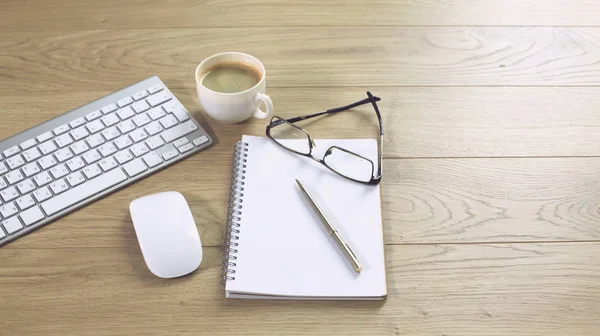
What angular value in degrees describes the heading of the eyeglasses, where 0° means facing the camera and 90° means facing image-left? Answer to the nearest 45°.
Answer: approximately 45°

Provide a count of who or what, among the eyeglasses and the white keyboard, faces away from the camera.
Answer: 0

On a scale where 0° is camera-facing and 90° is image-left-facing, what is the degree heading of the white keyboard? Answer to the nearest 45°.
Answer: approximately 315°
